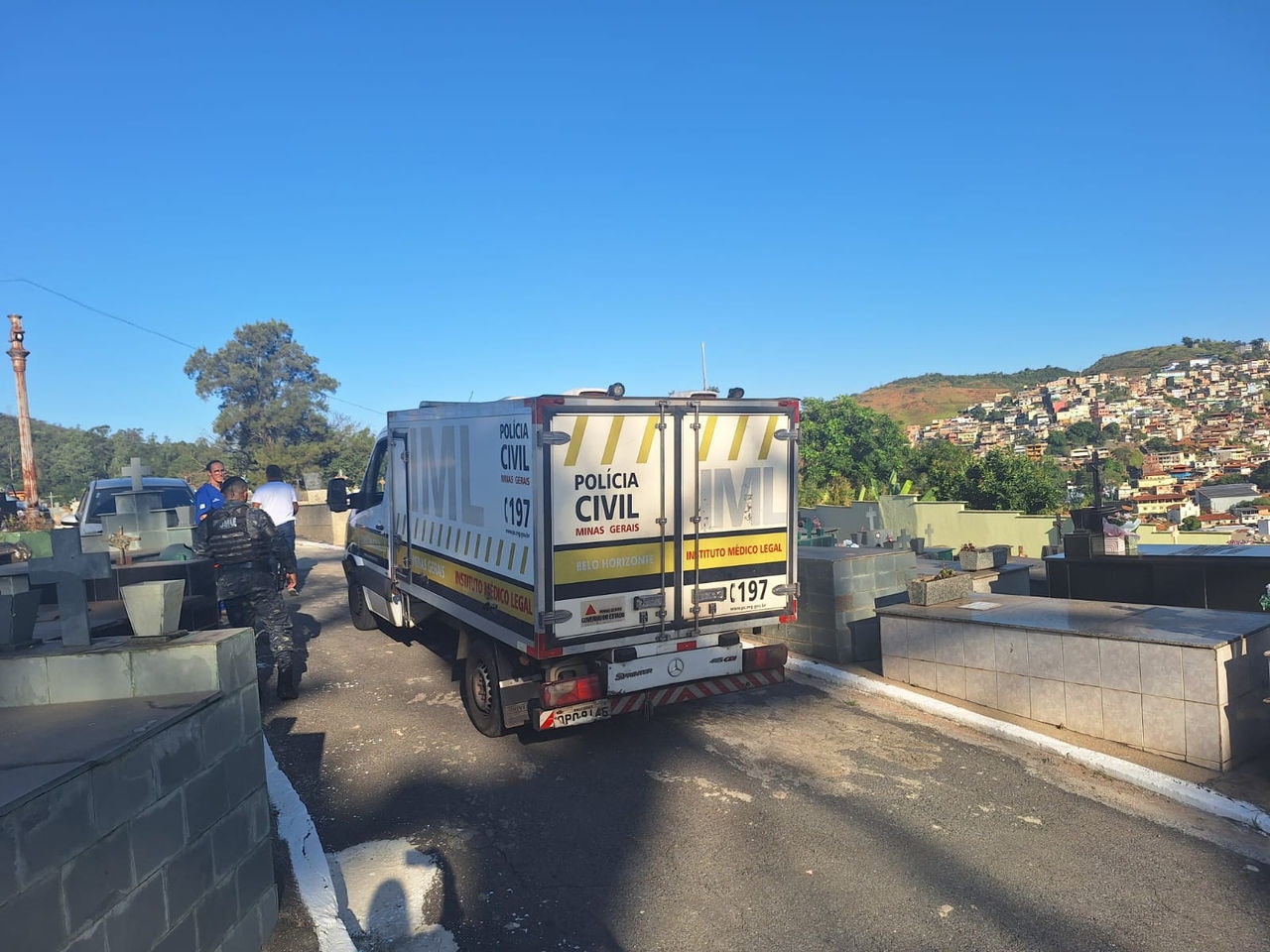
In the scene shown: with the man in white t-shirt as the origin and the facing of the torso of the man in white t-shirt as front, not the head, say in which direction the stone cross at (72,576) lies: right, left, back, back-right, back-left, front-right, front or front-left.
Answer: back

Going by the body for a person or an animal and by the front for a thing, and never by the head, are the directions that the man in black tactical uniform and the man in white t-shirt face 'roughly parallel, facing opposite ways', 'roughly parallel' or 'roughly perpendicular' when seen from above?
roughly parallel

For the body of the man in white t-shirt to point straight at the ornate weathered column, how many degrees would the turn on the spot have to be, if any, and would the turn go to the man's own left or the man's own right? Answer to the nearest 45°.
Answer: approximately 45° to the man's own left

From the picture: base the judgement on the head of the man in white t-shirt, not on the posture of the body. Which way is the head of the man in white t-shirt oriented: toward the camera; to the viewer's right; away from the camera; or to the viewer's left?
away from the camera

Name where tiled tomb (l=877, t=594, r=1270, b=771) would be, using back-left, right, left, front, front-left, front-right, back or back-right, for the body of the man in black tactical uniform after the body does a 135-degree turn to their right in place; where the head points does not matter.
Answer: front

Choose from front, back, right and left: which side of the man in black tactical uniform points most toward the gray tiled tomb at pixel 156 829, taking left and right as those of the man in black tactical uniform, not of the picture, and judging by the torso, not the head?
back

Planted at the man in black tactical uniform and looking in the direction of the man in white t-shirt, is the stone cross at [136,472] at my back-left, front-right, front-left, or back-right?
front-left

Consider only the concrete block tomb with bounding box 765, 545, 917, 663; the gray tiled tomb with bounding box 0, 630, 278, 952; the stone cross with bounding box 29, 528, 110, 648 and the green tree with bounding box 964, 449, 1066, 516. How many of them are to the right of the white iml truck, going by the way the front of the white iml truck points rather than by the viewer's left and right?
2

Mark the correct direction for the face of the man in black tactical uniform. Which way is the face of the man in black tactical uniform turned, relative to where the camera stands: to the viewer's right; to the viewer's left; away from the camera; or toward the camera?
away from the camera

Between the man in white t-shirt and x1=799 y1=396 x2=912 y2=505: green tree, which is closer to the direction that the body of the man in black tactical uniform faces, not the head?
the man in white t-shirt

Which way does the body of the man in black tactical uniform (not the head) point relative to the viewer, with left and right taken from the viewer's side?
facing away from the viewer

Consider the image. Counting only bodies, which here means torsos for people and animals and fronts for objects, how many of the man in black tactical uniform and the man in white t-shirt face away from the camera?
2

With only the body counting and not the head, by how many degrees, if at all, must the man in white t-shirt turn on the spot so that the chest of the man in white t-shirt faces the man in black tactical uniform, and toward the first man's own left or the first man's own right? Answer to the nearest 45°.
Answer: approximately 180°

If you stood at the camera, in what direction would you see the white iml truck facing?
facing away from the viewer and to the left of the viewer

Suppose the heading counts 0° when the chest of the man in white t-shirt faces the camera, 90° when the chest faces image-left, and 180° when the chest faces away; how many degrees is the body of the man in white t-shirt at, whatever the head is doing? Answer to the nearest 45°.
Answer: approximately 180°
